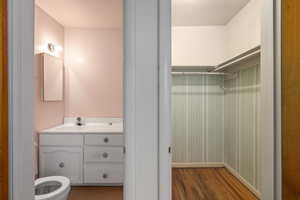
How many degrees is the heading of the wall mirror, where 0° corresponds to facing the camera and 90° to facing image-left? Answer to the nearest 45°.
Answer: approximately 315°

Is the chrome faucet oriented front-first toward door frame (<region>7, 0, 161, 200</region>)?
yes

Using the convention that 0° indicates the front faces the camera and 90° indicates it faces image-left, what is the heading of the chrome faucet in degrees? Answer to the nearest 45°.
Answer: approximately 0°

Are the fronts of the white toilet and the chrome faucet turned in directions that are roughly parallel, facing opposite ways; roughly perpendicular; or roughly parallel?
roughly perpendicular

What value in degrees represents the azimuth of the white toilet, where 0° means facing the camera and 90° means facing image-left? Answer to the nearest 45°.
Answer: approximately 270°
